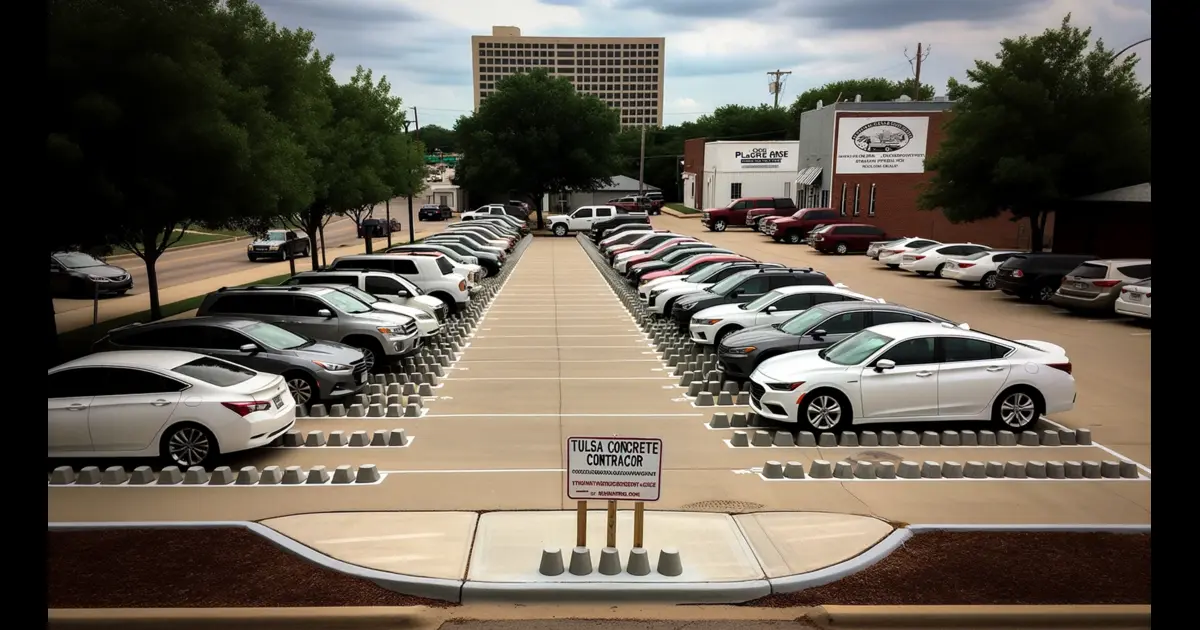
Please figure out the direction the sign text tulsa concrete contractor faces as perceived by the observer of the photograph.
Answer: facing the viewer

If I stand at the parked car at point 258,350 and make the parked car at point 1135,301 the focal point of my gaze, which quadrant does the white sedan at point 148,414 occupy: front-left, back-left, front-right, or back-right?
back-right

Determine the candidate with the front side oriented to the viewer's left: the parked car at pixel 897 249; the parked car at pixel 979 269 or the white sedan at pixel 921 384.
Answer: the white sedan

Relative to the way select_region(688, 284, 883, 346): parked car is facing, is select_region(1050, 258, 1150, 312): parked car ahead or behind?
behind

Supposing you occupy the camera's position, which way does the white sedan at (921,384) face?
facing to the left of the viewer

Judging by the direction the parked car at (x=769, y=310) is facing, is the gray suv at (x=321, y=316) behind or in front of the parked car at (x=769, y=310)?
in front

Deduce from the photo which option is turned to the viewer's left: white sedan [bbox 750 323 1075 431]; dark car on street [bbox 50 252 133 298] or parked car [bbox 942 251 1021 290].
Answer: the white sedan

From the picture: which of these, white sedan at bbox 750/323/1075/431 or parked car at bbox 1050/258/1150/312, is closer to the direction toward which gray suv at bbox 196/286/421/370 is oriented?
the white sedan

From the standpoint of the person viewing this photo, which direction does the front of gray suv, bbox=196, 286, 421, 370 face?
facing the viewer and to the right of the viewer

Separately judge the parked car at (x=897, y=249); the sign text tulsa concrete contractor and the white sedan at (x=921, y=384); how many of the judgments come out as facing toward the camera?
1

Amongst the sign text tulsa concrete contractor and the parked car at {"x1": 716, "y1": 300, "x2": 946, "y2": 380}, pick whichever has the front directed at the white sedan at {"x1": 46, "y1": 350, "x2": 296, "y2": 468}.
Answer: the parked car

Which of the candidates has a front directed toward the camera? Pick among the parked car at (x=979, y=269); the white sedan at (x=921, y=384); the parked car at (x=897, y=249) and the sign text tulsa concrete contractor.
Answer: the sign text tulsa concrete contractor
